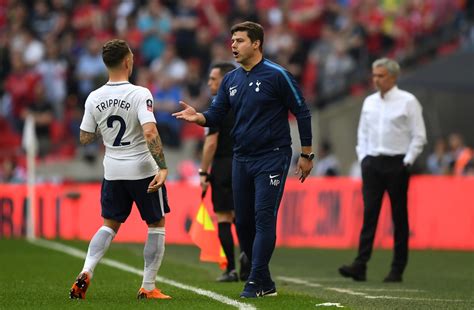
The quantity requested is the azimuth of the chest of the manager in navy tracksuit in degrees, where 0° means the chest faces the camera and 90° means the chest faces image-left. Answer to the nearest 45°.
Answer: approximately 45°

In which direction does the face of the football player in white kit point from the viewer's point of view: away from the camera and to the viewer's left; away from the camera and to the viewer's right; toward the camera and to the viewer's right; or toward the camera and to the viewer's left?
away from the camera and to the viewer's right

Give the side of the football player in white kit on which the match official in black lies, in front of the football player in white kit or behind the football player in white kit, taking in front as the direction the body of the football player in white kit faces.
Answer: in front

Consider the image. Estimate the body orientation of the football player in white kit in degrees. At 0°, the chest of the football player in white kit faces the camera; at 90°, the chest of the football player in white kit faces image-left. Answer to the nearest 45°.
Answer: approximately 225°
